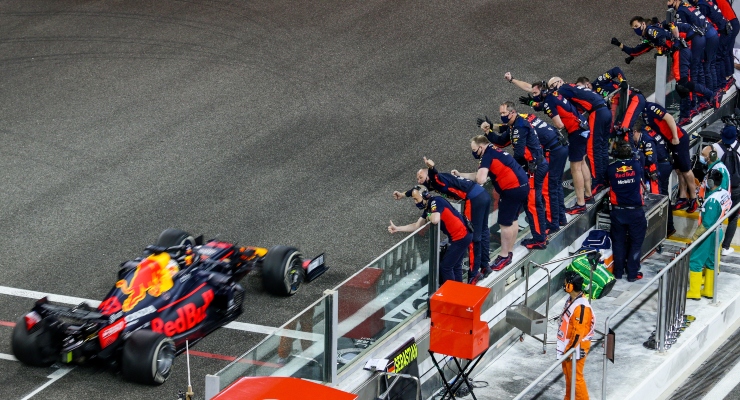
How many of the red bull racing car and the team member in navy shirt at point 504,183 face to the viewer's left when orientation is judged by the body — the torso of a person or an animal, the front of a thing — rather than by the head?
1

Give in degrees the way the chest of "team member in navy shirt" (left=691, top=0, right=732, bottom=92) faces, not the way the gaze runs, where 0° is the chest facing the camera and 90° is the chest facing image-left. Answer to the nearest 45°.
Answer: approximately 90°

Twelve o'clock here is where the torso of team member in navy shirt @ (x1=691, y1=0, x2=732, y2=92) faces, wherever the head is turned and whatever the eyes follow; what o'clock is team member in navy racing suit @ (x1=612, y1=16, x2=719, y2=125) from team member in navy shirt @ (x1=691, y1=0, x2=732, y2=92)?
team member in navy racing suit @ (x1=612, y1=16, x2=719, y2=125) is roughly at 10 o'clock from team member in navy shirt @ (x1=691, y1=0, x2=732, y2=92).

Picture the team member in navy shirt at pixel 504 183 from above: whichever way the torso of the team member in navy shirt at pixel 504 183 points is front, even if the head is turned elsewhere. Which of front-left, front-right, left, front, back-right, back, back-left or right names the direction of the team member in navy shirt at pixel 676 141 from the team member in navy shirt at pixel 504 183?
back-right

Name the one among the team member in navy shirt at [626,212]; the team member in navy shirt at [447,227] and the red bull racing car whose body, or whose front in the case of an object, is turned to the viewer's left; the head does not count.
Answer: the team member in navy shirt at [447,227]

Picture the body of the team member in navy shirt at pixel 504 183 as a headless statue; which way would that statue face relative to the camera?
to the viewer's left

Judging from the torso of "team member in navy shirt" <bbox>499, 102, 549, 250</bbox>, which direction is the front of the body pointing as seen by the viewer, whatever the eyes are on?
to the viewer's left

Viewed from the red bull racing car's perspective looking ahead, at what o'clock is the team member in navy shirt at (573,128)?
The team member in navy shirt is roughly at 1 o'clock from the red bull racing car.

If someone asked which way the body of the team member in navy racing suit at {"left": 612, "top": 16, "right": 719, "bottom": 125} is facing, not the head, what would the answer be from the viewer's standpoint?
to the viewer's left

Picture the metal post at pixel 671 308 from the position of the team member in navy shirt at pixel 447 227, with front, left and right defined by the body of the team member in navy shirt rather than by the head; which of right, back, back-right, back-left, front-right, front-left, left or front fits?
back

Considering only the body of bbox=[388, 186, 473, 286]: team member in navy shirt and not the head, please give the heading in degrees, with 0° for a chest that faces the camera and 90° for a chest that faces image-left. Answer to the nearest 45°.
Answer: approximately 90°
